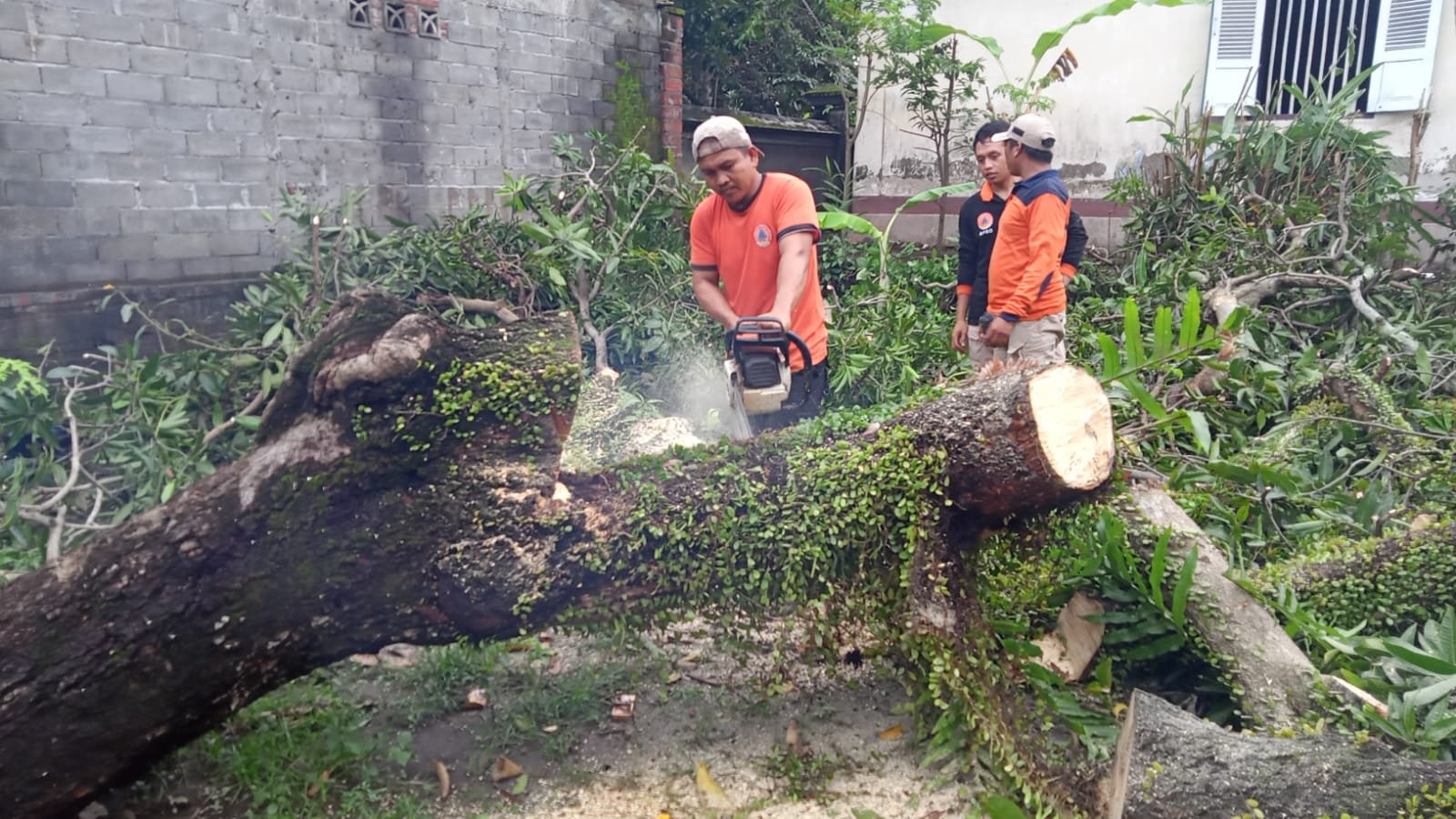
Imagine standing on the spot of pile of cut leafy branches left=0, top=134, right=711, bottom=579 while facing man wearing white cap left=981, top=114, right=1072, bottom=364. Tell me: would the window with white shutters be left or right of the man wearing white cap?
left

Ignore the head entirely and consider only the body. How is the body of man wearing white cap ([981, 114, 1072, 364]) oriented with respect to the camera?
to the viewer's left

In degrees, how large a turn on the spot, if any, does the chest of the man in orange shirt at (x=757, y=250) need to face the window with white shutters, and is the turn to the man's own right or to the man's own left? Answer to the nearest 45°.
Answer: approximately 180°

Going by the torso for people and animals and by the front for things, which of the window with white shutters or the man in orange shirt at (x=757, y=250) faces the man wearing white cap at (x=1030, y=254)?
the window with white shutters

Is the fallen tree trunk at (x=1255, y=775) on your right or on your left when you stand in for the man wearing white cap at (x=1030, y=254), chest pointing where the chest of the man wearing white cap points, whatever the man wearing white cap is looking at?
on your left

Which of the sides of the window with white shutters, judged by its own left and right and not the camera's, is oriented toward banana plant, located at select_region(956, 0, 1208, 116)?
right

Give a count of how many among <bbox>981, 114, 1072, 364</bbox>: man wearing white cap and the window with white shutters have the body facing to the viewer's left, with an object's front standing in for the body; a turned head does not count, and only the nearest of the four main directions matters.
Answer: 1

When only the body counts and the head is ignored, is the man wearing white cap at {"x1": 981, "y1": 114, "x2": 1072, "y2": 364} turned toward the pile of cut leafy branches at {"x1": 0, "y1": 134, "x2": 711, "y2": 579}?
yes

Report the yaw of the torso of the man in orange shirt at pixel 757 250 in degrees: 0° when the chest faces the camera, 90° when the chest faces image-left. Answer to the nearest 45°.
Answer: approximately 45°

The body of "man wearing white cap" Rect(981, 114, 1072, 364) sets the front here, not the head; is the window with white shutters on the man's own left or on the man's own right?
on the man's own right

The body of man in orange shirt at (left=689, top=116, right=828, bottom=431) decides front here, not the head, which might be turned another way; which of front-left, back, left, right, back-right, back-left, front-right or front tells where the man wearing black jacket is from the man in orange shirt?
back
